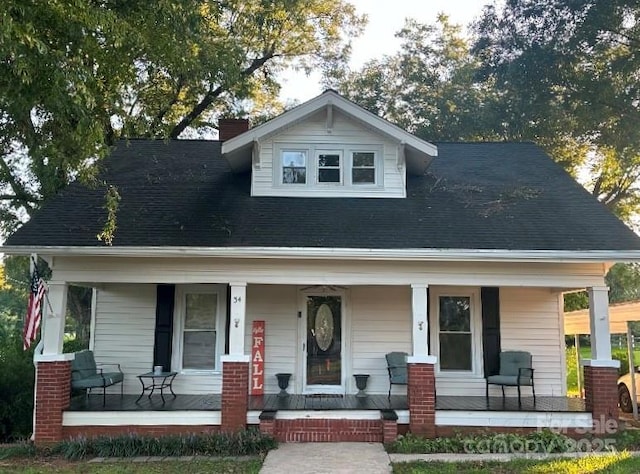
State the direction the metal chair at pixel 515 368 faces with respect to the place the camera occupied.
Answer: facing the viewer and to the left of the viewer

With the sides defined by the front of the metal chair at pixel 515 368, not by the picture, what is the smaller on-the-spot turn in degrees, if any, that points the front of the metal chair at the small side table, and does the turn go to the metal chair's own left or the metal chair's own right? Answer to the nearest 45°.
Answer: approximately 45° to the metal chair's own right

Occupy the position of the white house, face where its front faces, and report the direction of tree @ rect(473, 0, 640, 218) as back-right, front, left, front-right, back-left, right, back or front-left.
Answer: back-left

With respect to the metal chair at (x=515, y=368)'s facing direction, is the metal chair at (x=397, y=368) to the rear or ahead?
ahead

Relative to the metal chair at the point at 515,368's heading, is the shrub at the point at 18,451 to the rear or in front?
in front

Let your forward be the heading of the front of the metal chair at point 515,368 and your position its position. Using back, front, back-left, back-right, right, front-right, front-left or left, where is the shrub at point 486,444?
front-left

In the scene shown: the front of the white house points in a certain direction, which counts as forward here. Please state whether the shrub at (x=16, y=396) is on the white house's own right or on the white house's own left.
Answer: on the white house's own right

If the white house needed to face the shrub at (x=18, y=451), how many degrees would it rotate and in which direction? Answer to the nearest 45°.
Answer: approximately 45° to its right

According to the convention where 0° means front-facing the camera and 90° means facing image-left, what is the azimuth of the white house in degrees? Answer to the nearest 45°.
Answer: approximately 0°

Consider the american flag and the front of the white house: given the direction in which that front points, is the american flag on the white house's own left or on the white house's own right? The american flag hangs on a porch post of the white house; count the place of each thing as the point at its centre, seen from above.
on the white house's own right
